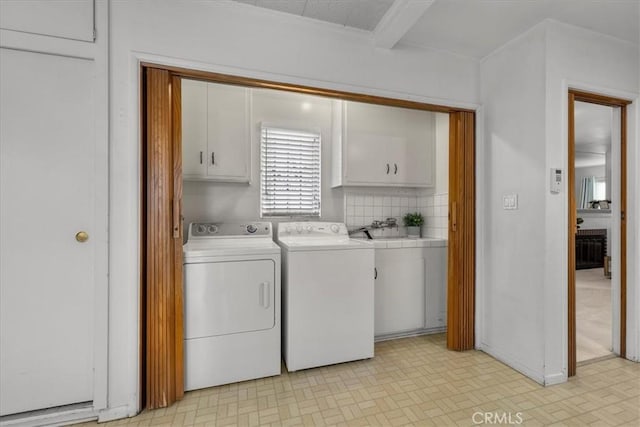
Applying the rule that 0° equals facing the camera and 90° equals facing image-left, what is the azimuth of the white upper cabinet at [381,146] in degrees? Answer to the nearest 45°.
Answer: approximately 315°

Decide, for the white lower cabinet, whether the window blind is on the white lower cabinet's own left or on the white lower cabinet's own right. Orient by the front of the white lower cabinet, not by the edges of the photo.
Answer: on the white lower cabinet's own right

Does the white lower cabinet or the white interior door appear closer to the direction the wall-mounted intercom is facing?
the white interior door

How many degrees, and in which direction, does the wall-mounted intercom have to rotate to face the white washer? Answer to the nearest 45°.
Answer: approximately 90° to its right

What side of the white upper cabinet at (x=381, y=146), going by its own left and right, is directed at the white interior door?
right

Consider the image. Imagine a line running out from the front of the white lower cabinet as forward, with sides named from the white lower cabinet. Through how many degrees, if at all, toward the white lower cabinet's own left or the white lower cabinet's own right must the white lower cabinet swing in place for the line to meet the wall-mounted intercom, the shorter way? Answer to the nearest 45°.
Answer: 0° — it already faces it

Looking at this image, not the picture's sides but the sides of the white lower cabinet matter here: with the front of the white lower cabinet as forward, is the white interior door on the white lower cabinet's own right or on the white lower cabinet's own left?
on the white lower cabinet's own right

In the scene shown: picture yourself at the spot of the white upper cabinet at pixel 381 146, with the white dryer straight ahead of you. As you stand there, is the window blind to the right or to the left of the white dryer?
right

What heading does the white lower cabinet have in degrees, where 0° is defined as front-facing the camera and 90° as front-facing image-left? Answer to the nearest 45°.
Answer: approximately 315°

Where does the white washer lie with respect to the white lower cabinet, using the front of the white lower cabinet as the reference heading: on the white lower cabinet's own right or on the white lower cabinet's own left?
on the white lower cabinet's own right
